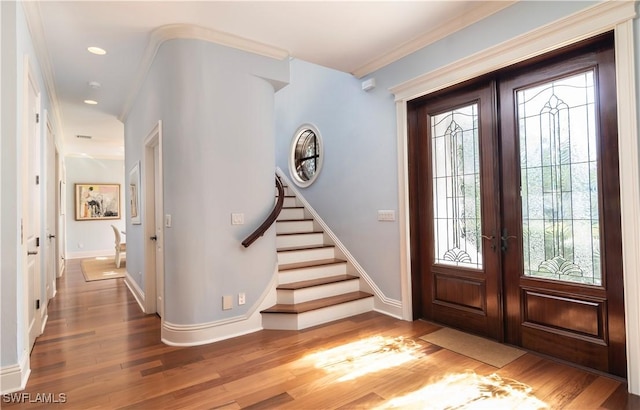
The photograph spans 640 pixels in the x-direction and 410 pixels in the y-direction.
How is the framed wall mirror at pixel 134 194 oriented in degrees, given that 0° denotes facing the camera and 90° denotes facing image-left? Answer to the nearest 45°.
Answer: approximately 90°

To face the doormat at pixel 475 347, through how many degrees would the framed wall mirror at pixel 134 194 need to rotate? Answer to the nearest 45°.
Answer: approximately 135° to its left

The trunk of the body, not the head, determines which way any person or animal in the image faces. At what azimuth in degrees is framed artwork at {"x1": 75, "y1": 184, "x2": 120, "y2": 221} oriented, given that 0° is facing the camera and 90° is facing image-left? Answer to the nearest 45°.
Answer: approximately 0°

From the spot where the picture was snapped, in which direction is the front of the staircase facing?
facing the viewer and to the right of the viewer

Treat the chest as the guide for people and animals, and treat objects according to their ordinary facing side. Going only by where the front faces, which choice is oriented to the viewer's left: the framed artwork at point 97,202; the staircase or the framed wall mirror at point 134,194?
the framed wall mirror

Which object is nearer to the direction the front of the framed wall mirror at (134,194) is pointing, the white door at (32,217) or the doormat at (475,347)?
the white door

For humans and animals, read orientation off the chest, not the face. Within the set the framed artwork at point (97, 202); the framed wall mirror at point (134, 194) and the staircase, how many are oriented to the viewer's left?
1

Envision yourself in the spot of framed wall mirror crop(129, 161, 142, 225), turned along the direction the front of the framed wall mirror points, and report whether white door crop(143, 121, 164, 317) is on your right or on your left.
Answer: on your left

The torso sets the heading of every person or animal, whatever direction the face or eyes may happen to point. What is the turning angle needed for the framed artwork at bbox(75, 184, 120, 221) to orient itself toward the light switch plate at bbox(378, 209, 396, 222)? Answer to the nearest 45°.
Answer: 0° — it already faces it

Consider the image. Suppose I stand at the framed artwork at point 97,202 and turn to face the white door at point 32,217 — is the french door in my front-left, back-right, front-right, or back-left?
front-left

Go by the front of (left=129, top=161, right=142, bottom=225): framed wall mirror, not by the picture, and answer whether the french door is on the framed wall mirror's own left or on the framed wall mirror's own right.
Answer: on the framed wall mirror's own left

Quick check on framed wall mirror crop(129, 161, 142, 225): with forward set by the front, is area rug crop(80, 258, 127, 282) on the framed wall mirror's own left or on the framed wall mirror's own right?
on the framed wall mirror's own right

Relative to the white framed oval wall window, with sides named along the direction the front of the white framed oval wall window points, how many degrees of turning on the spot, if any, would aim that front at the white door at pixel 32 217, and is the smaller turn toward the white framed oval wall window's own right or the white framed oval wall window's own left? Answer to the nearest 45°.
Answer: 0° — it already faces it

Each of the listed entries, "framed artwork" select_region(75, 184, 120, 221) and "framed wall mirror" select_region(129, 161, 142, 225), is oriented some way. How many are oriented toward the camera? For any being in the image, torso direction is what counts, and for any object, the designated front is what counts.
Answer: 1

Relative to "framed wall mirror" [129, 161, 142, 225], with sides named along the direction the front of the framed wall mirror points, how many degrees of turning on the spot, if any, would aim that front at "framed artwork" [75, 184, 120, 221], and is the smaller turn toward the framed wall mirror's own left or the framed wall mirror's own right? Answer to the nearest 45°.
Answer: approximately 90° to the framed wall mirror's own right

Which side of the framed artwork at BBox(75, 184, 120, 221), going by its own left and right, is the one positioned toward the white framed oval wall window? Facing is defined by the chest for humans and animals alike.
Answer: front

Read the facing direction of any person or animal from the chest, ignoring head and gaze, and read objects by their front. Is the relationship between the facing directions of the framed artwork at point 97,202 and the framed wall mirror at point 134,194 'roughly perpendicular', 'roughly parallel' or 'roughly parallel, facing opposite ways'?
roughly perpendicular
